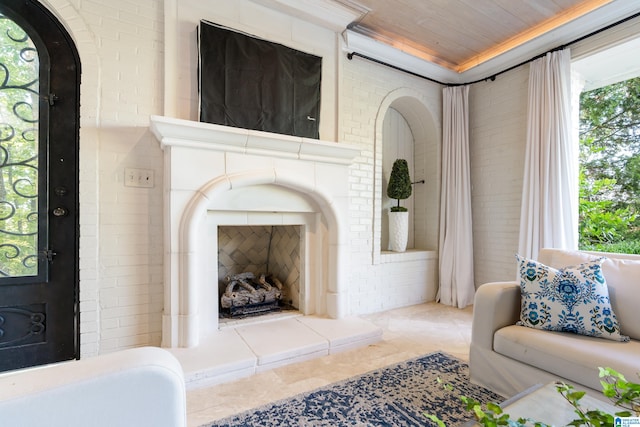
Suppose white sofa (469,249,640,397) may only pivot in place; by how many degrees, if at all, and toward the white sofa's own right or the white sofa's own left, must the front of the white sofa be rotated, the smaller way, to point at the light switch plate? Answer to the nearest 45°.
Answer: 0° — it already faces it

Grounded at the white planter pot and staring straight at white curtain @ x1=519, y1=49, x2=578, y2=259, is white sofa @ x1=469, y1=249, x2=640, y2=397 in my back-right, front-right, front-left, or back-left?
front-right

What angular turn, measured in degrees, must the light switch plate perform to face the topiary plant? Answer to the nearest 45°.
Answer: approximately 90° to its left

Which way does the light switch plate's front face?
toward the camera

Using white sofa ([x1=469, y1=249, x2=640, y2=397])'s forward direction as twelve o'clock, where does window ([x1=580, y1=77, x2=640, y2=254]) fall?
The window is roughly at 5 o'clock from the white sofa.

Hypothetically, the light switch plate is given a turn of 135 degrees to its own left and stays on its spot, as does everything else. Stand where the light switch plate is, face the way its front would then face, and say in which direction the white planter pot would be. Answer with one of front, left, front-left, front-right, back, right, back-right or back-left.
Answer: front-right

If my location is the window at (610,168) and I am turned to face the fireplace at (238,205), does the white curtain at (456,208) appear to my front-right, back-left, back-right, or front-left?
front-right

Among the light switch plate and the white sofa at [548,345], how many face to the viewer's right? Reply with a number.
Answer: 0

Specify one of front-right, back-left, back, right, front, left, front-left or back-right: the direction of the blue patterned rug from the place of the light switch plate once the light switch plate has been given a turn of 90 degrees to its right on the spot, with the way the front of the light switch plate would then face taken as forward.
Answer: back-left

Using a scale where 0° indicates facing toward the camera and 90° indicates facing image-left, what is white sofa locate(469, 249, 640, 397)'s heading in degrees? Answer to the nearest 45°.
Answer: approximately 45°

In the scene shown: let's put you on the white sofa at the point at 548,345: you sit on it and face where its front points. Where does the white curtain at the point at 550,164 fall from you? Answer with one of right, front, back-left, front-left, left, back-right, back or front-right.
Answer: back-right

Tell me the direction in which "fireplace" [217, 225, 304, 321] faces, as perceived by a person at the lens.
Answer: facing the viewer and to the right of the viewer

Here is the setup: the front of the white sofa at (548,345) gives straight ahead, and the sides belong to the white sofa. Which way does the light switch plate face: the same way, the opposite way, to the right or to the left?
to the left

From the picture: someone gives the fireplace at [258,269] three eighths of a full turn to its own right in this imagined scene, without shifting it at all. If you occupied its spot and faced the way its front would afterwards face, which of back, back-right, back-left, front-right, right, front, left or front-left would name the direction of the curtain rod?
back

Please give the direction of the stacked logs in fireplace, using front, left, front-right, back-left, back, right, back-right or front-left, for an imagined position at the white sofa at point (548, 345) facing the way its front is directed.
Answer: front-right

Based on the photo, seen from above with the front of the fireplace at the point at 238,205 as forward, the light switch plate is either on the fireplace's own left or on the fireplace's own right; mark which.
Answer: on the fireplace's own right

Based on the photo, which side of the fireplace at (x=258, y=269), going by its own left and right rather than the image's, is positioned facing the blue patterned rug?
front
